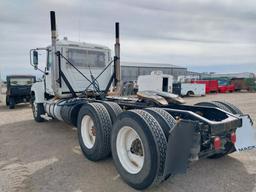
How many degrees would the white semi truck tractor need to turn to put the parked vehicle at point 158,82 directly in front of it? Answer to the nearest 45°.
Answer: approximately 45° to its right

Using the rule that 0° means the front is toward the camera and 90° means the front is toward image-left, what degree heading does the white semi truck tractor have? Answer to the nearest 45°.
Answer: approximately 135°

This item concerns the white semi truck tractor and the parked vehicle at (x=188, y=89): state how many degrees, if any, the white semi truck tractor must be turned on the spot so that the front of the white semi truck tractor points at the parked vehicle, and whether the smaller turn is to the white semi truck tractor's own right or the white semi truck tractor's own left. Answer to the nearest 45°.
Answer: approximately 45° to the white semi truck tractor's own right

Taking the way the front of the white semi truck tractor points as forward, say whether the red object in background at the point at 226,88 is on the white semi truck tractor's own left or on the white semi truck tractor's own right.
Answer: on the white semi truck tractor's own right

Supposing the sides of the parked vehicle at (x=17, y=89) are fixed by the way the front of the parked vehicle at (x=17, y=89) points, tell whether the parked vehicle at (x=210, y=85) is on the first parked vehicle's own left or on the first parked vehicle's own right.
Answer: on the first parked vehicle's own left

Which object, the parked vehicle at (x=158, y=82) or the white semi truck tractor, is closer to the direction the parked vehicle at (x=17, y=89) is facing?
the white semi truck tractor

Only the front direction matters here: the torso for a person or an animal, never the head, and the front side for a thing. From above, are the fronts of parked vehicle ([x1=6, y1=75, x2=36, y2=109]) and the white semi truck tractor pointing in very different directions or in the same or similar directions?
very different directions

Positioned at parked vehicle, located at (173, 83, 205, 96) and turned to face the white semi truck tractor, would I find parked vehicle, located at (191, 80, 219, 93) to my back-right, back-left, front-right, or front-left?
back-left

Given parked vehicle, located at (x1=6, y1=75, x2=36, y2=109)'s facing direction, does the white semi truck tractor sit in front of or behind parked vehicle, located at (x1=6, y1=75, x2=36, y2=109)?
in front

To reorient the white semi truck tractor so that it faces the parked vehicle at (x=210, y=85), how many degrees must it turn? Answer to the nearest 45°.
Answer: approximately 45° to its right

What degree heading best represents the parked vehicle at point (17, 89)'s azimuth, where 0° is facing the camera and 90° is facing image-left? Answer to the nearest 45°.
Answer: approximately 0°

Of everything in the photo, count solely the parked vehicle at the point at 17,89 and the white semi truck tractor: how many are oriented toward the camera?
1

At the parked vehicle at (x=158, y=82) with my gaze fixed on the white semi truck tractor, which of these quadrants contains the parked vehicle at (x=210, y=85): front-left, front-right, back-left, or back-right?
back-left

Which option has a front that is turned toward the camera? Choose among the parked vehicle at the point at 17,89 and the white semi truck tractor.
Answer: the parked vehicle
